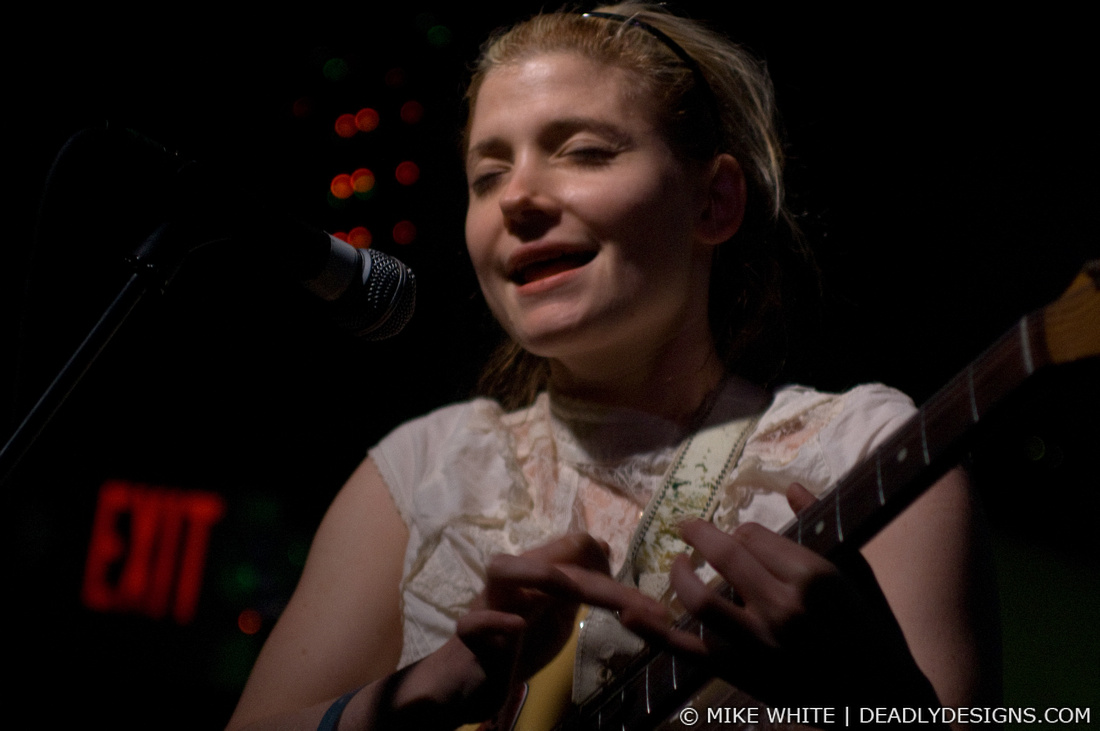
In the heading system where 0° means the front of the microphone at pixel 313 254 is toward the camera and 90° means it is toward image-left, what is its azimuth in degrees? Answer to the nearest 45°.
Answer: approximately 270°

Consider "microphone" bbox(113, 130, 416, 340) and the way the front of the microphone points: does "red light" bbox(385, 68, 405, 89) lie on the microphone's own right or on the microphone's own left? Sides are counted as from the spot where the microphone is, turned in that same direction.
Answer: on the microphone's own left

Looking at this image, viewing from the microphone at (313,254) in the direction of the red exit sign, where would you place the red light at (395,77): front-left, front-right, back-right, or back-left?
front-right

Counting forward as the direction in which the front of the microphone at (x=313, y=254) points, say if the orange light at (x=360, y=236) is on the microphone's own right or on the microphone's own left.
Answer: on the microphone's own left

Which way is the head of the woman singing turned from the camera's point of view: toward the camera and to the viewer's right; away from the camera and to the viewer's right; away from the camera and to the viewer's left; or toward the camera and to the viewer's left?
toward the camera and to the viewer's left

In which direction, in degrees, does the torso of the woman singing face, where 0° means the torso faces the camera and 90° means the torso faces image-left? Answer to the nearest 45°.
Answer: approximately 45°

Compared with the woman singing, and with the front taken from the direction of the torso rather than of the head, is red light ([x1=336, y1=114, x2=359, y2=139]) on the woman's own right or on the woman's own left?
on the woman's own right

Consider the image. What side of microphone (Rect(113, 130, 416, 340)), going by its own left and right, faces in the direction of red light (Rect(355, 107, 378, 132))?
left

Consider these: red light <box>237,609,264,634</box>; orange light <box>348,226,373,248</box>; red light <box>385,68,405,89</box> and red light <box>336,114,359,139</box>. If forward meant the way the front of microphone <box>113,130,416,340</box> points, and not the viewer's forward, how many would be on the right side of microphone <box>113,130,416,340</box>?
0

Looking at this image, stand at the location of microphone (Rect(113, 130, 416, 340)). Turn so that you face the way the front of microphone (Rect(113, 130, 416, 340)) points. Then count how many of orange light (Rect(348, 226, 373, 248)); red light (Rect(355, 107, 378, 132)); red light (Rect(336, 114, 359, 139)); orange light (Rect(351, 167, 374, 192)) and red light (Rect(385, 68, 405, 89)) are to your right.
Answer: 0

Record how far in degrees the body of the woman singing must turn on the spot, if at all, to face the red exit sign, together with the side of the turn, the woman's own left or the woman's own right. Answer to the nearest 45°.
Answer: approximately 90° to the woman's own right

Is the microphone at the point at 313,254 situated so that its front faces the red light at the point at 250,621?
no

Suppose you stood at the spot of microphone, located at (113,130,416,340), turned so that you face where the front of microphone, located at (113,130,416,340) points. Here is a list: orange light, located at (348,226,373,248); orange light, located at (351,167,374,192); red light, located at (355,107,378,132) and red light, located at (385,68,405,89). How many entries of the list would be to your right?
0
